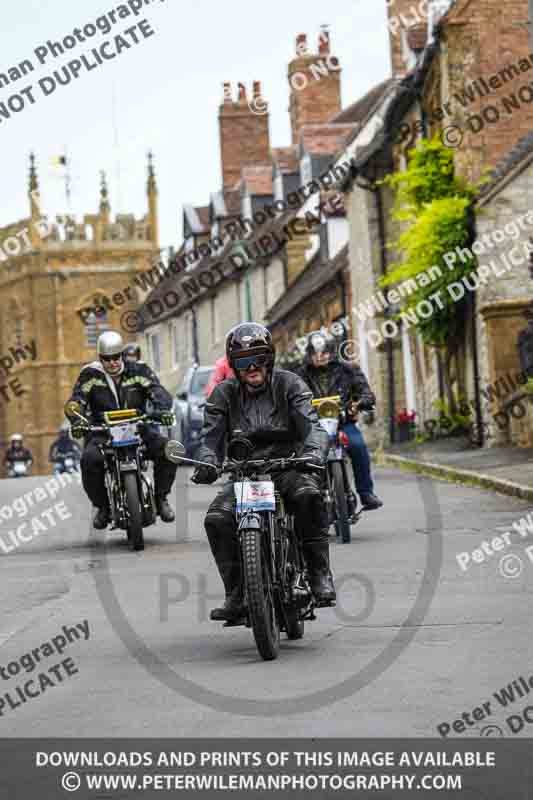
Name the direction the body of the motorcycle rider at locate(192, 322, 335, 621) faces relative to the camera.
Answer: toward the camera

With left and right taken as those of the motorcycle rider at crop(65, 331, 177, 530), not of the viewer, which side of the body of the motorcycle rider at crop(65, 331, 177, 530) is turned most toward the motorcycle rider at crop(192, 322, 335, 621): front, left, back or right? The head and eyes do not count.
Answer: front

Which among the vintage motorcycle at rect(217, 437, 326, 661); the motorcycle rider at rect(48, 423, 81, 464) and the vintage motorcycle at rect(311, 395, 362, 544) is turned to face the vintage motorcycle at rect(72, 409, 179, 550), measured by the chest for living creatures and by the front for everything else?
the motorcycle rider

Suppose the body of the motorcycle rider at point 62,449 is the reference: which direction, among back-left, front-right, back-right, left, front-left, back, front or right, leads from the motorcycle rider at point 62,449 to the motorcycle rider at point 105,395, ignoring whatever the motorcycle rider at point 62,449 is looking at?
front

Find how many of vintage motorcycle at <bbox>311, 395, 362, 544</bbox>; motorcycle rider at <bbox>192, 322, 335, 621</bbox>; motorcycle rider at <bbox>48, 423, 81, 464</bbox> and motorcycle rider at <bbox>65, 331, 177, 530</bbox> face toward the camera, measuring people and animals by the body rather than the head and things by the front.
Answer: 4

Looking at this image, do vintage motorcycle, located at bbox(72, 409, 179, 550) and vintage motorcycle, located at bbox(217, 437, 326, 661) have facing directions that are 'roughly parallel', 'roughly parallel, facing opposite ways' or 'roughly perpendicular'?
roughly parallel

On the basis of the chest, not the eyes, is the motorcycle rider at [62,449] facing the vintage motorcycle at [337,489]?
yes

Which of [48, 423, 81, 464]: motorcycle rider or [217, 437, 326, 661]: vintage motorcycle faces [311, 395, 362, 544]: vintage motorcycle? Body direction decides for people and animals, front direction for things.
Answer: the motorcycle rider

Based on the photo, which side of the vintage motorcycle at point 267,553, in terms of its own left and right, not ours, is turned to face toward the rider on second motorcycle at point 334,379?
back

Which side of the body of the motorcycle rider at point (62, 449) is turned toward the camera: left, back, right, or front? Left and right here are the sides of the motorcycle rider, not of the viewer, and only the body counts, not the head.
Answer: front

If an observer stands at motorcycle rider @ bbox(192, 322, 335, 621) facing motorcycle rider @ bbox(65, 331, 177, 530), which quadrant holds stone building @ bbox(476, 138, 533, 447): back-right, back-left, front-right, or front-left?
front-right

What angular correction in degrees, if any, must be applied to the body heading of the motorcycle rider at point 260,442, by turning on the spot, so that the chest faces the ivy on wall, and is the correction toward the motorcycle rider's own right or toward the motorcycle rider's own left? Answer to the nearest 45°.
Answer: approximately 180°

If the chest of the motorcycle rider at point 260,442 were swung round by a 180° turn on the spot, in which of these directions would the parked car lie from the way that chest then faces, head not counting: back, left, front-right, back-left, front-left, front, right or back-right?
front

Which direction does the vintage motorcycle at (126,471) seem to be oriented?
toward the camera
